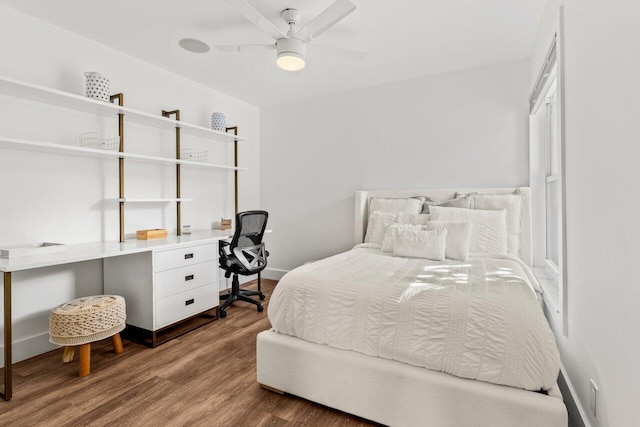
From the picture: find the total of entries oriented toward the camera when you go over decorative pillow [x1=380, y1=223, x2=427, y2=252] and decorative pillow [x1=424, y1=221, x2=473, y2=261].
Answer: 2

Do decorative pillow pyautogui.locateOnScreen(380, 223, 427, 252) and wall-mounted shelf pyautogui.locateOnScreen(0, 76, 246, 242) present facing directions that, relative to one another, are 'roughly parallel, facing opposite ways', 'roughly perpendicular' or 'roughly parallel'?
roughly perpendicular

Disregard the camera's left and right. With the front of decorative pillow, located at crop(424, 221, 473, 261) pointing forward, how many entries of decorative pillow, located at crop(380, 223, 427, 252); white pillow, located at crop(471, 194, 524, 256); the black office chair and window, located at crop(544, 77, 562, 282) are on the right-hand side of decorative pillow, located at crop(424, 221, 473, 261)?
2

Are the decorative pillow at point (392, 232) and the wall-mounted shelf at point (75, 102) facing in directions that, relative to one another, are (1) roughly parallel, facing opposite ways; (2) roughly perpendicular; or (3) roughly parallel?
roughly perpendicular

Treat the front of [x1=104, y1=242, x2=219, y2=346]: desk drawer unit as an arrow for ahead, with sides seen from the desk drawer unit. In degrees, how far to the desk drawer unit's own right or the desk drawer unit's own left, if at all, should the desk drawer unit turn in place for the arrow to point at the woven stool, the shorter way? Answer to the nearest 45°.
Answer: approximately 90° to the desk drawer unit's own right

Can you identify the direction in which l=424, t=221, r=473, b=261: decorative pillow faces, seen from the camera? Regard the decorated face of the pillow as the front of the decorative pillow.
facing the viewer

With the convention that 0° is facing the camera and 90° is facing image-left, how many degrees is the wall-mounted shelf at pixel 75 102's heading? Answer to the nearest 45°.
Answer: approximately 315°

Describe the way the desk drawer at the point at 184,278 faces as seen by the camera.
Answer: facing the viewer and to the right of the viewer

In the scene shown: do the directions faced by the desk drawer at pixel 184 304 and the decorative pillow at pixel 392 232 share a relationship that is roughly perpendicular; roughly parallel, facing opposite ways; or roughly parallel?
roughly perpendicular

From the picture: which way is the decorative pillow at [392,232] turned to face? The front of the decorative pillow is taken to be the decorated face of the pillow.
toward the camera

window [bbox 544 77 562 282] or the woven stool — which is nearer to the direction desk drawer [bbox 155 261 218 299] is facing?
the window

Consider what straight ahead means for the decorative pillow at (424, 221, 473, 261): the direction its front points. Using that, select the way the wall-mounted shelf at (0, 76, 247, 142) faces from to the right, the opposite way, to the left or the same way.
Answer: to the left

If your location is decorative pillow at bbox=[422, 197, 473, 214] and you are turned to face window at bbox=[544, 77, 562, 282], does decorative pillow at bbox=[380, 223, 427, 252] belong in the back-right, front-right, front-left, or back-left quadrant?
back-right

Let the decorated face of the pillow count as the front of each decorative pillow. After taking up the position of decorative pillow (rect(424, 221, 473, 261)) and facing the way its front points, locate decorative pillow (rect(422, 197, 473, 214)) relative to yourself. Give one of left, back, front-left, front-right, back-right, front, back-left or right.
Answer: back
